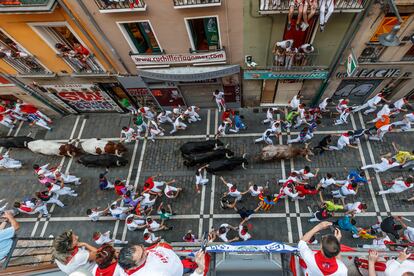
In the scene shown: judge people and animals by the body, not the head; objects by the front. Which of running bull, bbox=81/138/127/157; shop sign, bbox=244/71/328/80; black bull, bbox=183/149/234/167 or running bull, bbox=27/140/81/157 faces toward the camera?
the shop sign

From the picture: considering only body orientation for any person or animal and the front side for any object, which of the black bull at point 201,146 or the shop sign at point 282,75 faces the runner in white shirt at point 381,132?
the black bull

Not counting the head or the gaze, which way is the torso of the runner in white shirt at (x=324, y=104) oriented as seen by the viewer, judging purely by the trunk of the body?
to the viewer's right

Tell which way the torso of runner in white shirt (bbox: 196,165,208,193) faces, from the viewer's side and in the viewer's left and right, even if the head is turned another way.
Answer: facing to the right of the viewer

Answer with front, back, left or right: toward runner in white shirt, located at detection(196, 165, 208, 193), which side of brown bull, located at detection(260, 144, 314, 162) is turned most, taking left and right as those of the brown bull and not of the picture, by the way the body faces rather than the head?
back

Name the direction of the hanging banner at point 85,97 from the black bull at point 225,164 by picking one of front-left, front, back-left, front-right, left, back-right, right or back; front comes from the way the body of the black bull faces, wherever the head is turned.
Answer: back

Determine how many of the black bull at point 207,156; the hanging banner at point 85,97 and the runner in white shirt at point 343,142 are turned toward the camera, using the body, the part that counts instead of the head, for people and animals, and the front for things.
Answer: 1

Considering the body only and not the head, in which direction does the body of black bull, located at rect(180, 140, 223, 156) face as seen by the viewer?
to the viewer's right

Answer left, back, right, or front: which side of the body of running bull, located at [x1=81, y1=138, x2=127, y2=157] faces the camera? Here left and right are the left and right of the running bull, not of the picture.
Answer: right

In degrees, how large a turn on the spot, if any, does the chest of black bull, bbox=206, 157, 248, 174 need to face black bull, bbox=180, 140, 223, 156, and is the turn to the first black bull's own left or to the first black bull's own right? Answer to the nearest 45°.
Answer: approximately 180°
